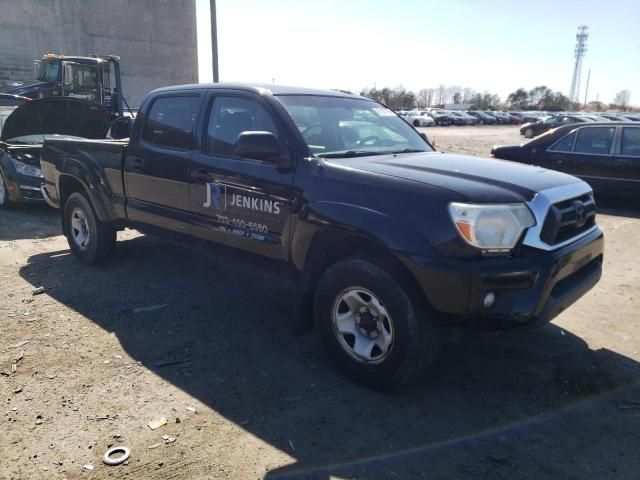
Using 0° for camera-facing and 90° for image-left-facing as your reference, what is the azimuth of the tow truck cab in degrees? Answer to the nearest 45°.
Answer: approximately 45°

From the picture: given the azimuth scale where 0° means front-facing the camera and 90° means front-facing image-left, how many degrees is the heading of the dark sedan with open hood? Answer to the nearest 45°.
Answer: approximately 315°

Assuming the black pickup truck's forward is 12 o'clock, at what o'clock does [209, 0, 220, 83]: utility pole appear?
The utility pole is roughly at 7 o'clock from the black pickup truck.

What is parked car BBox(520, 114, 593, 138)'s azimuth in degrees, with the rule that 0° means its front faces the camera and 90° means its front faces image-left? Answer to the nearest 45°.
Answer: approximately 90°

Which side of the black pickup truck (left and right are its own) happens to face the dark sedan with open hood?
back

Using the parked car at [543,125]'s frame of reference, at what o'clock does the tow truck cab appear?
The tow truck cab is roughly at 10 o'clock from the parked car.

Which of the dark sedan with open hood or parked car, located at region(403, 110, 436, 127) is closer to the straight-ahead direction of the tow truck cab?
the dark sedan with open hood

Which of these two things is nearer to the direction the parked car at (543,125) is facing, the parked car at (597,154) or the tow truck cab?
the tow truck cab

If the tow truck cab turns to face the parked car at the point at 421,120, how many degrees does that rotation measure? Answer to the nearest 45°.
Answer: approximately 180°

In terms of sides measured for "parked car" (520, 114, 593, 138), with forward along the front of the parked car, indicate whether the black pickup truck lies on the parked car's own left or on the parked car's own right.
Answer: on the parked car's own left

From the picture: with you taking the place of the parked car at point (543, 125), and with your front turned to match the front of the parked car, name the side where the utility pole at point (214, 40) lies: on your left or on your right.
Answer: on your left
